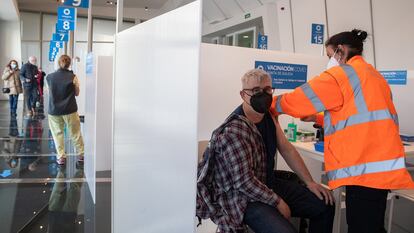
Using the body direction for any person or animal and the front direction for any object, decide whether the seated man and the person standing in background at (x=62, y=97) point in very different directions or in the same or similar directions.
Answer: very different directions

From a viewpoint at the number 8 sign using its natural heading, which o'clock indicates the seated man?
The seated man is roughly at 12 o'clock from the number 8 sign.

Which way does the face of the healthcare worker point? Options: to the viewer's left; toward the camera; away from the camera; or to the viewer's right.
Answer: to the viewer's left

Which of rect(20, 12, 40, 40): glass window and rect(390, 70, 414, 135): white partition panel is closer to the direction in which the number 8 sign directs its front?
the white partition panel

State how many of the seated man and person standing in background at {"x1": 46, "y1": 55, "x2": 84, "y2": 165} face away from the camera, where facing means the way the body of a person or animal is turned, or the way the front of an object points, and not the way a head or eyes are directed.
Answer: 1

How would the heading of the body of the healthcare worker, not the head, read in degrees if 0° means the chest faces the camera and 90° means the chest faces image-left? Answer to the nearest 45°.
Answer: approximately 135°

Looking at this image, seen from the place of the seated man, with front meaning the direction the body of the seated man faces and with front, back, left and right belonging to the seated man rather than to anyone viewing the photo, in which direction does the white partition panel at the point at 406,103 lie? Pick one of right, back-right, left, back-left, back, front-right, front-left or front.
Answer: left

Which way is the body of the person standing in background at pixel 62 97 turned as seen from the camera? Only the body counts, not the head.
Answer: away from the camera

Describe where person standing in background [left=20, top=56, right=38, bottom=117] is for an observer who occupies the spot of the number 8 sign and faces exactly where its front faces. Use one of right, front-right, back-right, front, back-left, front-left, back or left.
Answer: back-right

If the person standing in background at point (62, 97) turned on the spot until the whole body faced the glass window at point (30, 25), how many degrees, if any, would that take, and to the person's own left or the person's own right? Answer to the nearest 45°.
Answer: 0° — they already face it

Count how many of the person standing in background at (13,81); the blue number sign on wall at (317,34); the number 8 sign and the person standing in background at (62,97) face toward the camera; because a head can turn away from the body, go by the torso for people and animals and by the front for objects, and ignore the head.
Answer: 3
